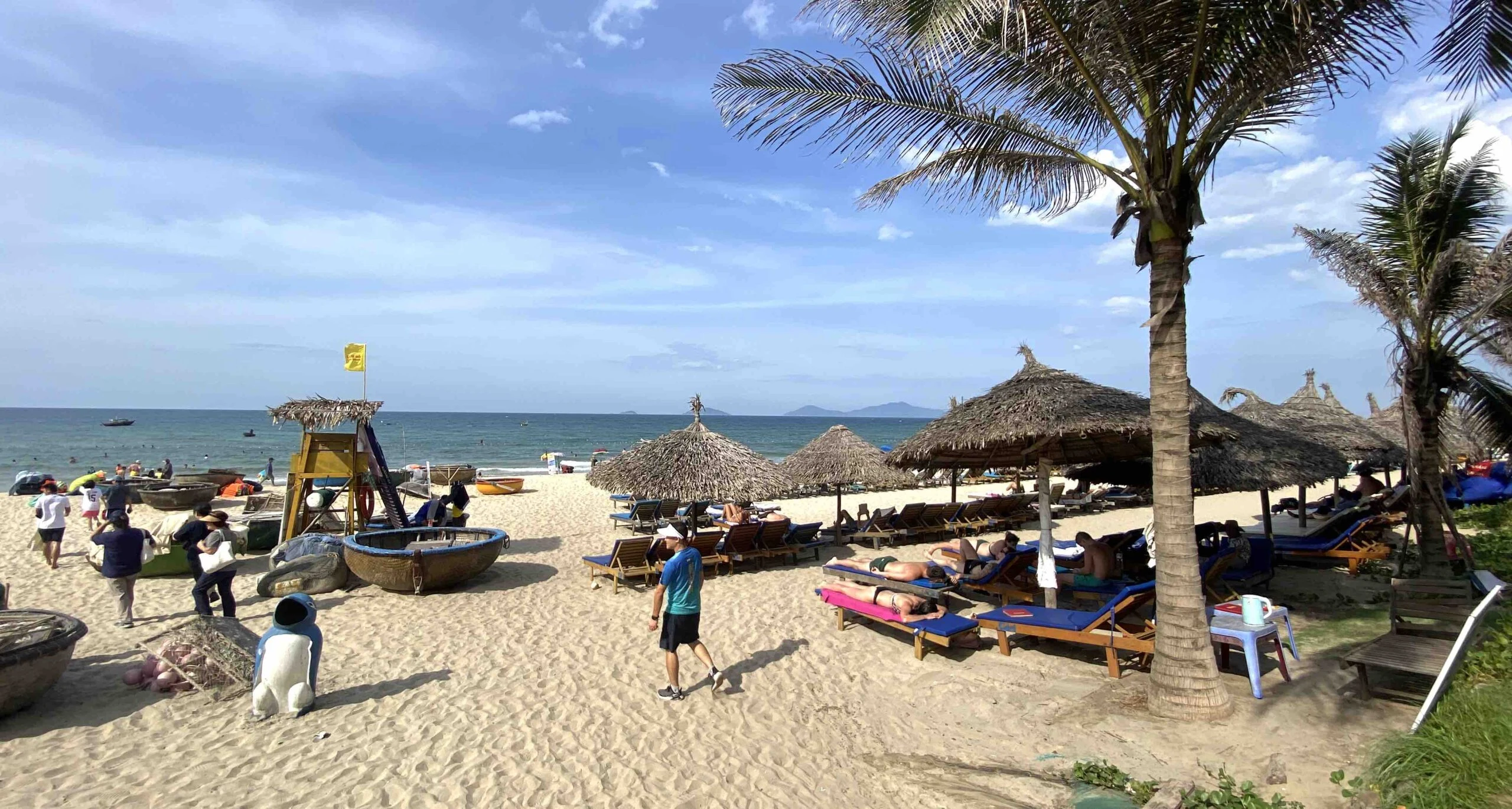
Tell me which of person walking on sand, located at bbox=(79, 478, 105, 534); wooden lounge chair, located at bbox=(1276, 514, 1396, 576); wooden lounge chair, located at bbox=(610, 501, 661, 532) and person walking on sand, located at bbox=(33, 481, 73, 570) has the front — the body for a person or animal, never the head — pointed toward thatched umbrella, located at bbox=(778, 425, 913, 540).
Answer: wooden lounge chair, located at bbox=(1276, 514, 1396, 576)

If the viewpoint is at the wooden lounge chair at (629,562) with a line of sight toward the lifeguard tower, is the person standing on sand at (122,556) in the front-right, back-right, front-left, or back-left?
front-left

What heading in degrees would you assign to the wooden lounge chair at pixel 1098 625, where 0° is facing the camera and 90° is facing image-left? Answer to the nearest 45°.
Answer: approximately 90°

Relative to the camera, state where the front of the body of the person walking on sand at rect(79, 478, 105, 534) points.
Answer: away from the camera

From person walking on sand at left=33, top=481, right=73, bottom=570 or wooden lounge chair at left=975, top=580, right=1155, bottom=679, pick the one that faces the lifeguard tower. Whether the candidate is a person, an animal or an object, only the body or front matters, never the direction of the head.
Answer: the wooden lounge chair

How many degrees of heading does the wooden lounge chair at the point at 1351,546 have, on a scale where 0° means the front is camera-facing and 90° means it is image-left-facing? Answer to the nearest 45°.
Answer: approximately 90°

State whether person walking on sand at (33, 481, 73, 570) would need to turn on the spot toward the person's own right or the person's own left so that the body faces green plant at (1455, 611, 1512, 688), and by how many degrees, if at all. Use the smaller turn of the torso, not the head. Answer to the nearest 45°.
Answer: approximately 135° to the person's own right

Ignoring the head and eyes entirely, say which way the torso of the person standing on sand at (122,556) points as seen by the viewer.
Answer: away from the camera

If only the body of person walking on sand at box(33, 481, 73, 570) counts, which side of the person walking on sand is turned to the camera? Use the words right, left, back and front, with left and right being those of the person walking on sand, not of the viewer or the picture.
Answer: back

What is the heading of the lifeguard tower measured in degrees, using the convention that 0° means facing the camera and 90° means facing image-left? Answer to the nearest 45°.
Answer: approximately 180°

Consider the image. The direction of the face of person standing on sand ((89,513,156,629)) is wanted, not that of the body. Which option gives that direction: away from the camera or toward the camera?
away from the camera

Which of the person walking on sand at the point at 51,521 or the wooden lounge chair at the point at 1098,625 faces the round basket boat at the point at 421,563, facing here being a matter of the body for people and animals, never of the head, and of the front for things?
the wooden lounge chair
